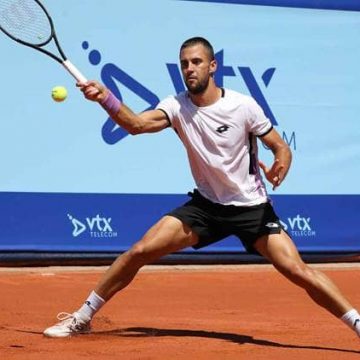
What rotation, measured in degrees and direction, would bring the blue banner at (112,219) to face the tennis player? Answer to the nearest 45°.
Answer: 0° — it already faces them

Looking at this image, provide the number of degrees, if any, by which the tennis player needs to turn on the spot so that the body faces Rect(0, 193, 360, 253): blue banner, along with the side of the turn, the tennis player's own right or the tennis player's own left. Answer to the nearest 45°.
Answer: approximately 135° to the tennis player's own right

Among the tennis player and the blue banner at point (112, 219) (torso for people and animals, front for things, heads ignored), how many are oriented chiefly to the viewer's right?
0

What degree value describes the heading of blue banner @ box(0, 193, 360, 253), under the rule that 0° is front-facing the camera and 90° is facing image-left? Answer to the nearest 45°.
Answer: approximately 0°

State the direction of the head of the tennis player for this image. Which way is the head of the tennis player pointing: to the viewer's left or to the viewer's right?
to the viewer's left
